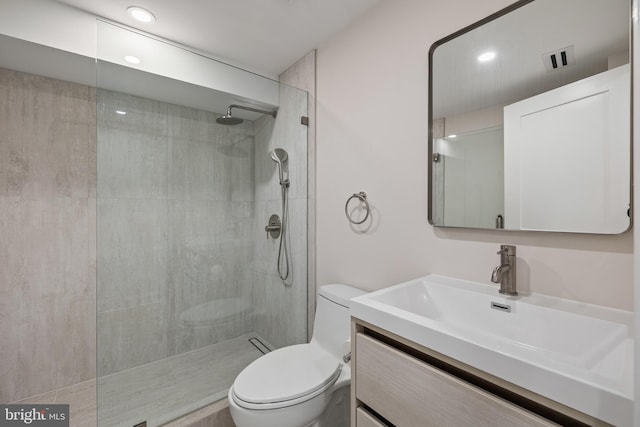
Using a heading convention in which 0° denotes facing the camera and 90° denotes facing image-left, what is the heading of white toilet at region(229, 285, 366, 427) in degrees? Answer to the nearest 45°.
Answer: approximately 45°

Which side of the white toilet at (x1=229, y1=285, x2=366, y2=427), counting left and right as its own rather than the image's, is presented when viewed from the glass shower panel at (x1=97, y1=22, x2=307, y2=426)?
right

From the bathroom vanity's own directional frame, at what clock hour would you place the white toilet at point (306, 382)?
The white toilet is roughly at 2 o'clock from the bathroom vanity.

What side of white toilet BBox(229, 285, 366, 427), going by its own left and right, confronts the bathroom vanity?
left
